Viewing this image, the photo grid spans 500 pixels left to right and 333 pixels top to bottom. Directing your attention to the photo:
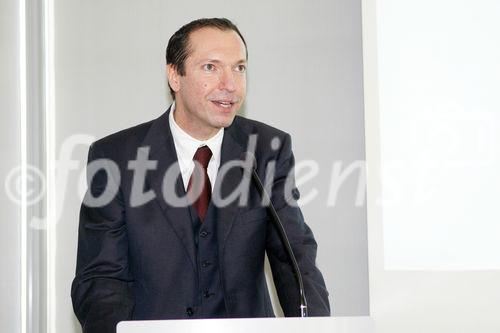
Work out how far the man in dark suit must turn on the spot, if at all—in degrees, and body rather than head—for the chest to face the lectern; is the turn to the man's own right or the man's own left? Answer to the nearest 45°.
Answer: approximately 45° to the man's own right

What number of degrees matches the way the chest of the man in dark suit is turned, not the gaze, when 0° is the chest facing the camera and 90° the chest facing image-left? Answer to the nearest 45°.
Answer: approximately 315°
